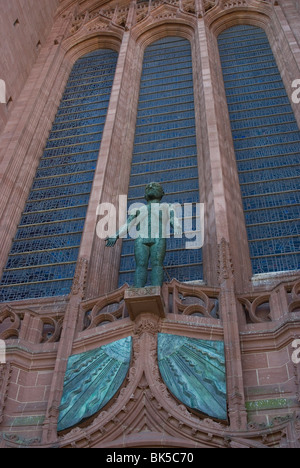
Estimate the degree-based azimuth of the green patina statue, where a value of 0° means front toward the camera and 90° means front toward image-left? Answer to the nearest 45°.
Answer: approximately 0°
